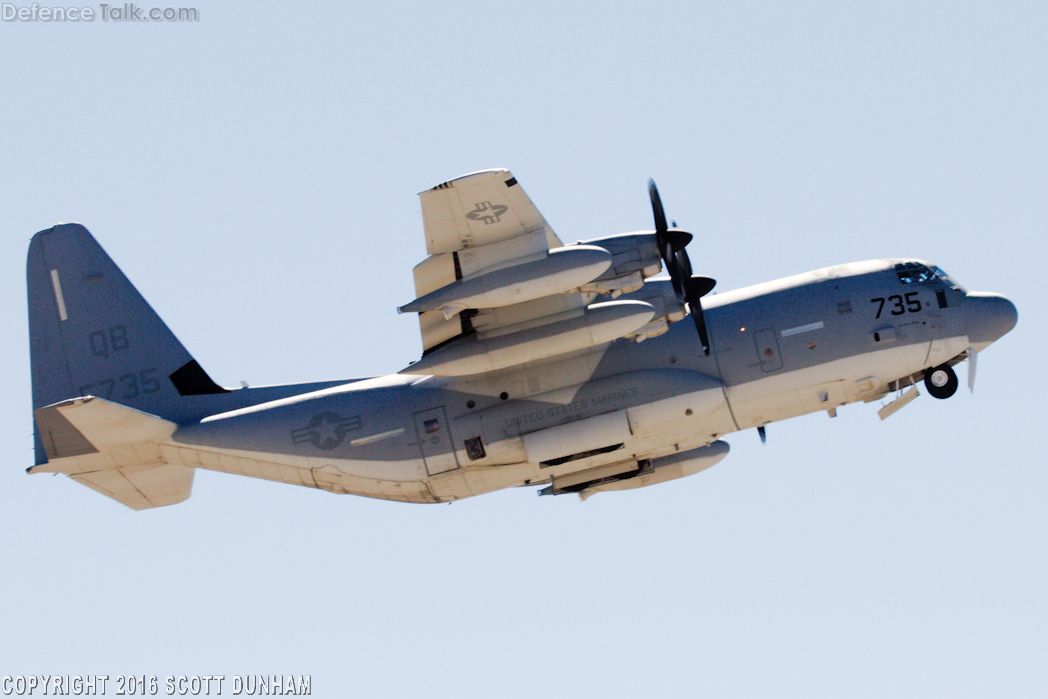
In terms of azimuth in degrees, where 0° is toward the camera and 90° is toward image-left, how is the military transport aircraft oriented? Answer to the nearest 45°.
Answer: approximately 270°
